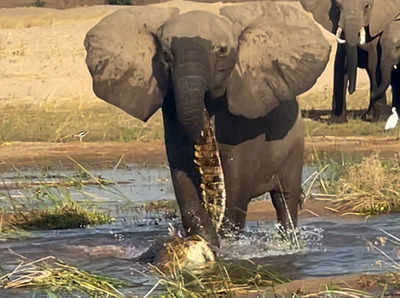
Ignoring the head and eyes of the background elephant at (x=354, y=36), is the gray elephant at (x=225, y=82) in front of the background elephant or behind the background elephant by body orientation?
in front

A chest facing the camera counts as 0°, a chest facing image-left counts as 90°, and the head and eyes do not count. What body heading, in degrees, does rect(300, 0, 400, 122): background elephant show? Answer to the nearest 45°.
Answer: approximately 0°

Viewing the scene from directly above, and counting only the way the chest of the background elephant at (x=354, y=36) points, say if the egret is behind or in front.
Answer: in front
